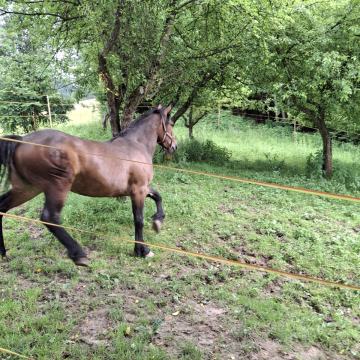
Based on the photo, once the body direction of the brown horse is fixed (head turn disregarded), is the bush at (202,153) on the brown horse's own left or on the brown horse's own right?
on the brown horse's own left

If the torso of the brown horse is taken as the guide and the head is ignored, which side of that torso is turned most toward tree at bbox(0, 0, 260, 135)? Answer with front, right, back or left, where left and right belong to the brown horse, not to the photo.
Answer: left

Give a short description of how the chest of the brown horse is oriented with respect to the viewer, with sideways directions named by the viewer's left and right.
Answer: facing to the right of the viewer
